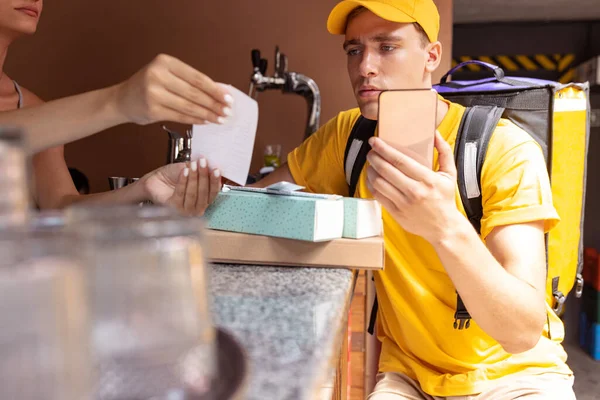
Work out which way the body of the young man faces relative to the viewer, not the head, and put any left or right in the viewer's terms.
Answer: facing the viewer and to the left of the viewer

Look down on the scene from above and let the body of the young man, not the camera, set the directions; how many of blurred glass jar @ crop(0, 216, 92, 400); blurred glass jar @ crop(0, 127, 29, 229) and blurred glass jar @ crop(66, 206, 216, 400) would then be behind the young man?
0

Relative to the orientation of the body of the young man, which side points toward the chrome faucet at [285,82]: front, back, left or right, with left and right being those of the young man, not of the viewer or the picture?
right

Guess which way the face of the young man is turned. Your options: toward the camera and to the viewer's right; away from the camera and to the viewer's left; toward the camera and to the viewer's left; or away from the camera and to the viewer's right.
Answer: toward the camera and to the viewer's left

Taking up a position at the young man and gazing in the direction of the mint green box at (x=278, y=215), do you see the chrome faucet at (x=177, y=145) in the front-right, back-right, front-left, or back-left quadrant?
front-right
